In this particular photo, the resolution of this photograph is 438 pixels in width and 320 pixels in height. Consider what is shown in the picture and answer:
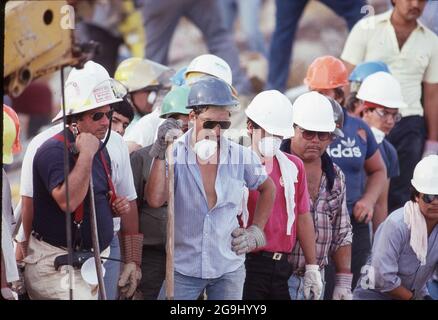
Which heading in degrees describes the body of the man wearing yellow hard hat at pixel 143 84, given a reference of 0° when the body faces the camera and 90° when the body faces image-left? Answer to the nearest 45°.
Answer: approximately 315°

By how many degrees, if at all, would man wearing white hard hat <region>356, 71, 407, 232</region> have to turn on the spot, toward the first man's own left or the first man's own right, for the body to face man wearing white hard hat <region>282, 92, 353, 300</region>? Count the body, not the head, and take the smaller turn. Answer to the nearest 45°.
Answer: approximately 45° to the first man's own right

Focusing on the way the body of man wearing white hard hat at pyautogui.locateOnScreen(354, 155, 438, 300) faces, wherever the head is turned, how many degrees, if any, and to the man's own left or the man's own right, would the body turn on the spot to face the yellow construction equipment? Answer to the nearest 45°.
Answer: approximately 90° to the man's own right

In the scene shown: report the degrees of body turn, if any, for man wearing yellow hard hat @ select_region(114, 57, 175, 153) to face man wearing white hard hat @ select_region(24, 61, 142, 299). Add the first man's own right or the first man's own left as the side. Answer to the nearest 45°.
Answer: approximately 45° to the first man's own right

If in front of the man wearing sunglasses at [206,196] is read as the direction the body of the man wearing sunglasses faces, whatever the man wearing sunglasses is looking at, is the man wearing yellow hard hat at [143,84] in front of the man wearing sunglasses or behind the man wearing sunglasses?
behind

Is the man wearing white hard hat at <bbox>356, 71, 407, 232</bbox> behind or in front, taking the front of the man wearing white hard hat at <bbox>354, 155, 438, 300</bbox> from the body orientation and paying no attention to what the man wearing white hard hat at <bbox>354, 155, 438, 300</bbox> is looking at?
behind

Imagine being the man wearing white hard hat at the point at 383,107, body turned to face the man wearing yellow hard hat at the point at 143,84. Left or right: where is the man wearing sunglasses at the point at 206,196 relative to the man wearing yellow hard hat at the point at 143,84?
left

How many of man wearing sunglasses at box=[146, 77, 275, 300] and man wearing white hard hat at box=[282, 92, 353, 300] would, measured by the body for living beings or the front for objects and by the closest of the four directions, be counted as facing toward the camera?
2
